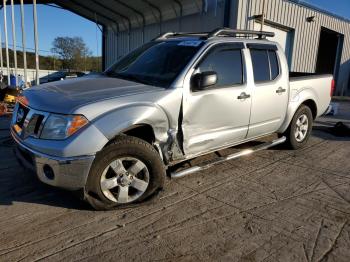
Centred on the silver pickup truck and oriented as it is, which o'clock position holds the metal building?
The metal building is roughly at 5 o'clock from the silver pickup truck.

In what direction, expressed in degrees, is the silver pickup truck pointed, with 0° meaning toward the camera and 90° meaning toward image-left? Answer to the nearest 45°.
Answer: approximately 45°
